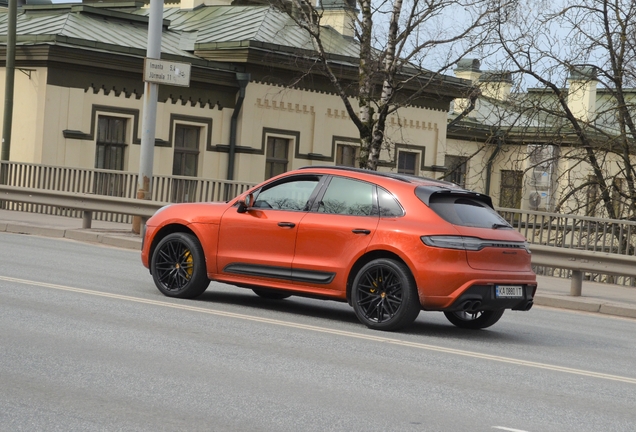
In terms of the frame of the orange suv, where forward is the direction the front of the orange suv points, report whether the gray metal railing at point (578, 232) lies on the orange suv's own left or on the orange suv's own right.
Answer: on the orange suv's own right

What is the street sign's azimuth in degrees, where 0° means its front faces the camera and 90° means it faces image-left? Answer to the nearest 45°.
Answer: approximately 0°

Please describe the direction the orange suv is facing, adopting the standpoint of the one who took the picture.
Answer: facing away from the viewer and to the left of the viewer

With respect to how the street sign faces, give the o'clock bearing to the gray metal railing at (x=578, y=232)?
The gray metal railing is roughly at 10 o'clock from the street sign.
